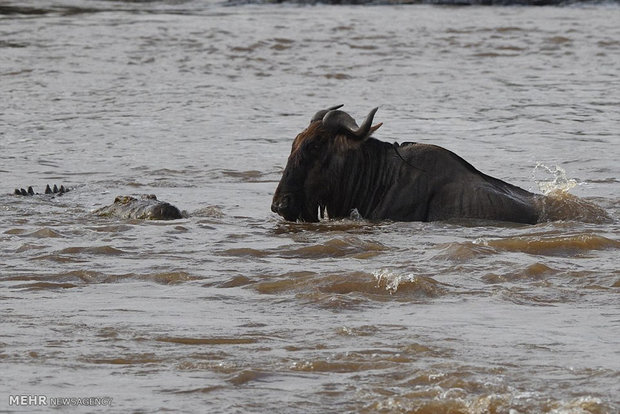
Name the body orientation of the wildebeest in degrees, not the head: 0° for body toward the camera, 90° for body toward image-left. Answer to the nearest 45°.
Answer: approximately 90°

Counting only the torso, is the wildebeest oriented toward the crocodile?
yes

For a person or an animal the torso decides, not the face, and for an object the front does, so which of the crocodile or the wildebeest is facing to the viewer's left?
the wildebeest

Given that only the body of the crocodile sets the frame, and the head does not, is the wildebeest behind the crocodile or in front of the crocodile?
in front

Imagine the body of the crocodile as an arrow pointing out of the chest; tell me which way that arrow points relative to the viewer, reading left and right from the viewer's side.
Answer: facing the viewer and to the right of the viewer

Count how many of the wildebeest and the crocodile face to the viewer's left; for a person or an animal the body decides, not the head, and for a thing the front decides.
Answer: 1
